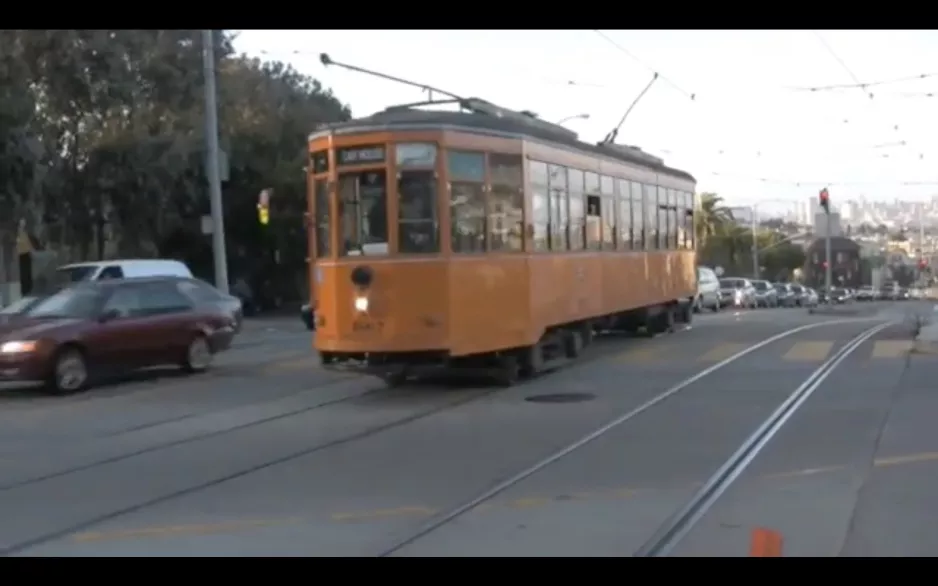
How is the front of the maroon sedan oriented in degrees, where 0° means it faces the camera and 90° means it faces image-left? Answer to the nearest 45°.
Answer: approximately 45°

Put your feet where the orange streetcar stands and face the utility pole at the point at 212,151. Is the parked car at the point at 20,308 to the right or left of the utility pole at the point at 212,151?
left

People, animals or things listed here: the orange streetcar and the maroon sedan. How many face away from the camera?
0

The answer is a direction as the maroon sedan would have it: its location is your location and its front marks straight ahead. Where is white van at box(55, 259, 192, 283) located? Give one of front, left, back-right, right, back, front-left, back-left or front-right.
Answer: back-right

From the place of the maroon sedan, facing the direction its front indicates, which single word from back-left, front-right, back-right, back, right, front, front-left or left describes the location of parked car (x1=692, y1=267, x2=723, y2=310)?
back

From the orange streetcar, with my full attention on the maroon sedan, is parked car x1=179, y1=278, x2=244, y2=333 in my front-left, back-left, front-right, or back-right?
front-right

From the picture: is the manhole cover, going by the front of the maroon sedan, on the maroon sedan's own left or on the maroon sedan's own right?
on the maroon sedan's own left

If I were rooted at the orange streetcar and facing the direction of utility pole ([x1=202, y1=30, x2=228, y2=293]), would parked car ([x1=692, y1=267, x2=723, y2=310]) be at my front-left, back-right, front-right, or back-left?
front-right

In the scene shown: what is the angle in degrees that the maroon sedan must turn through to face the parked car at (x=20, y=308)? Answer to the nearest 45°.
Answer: approximately 90° to its right

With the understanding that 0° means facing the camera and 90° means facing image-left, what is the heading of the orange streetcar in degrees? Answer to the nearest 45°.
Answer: approximately 45°

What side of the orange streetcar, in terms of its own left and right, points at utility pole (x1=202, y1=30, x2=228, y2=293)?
right

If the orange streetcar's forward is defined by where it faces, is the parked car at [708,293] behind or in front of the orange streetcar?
behind
